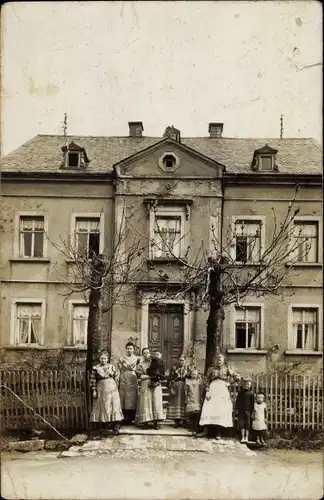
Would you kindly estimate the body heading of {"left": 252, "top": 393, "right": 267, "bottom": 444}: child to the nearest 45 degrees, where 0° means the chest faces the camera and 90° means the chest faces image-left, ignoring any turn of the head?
approximately 0°

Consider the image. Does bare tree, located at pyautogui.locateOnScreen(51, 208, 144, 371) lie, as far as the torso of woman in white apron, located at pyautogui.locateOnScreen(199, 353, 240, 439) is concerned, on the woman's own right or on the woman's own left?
on the woman's own right

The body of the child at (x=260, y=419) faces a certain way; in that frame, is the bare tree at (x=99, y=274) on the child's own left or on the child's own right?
on the child's own right

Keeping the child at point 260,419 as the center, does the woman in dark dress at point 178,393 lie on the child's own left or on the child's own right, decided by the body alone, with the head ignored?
on the child's own right

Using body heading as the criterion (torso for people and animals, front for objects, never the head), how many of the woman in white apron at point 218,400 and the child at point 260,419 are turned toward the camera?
2

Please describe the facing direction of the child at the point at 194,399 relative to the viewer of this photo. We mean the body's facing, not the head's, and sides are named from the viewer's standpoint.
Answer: facing the viewer

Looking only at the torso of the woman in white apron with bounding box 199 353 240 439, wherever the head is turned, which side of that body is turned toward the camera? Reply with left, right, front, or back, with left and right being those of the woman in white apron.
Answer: front
